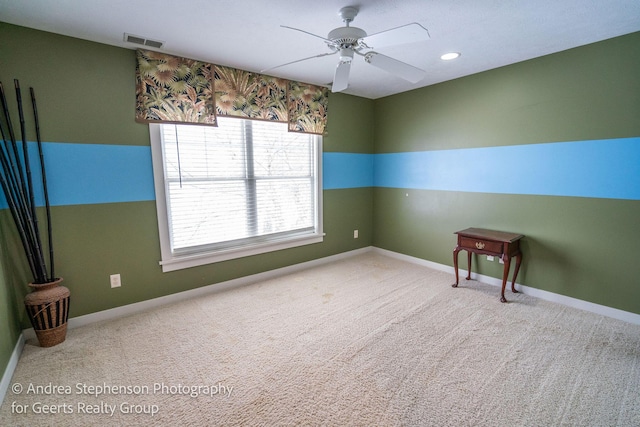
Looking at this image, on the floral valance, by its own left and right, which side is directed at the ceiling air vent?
right

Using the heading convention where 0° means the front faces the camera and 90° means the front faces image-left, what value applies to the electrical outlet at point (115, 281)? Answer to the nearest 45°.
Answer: approximately 0°

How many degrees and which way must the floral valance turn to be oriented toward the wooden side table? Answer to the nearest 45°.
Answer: approximately 45° to its left

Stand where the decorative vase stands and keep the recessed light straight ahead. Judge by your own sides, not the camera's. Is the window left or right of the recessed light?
left

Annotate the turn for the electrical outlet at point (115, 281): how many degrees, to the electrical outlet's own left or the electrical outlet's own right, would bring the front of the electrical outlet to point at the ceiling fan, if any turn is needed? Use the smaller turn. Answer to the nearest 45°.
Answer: approximately 45° to the electrical outlet's own left

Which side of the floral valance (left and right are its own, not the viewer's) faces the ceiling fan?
front

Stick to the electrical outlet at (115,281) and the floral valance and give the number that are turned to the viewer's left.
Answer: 0

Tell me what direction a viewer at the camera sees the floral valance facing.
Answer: facing the viewer and to the right of the viewer

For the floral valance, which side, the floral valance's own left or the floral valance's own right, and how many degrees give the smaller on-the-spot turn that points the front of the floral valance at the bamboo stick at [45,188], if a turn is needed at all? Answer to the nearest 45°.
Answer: approximately 135° to the floral valance's own right
